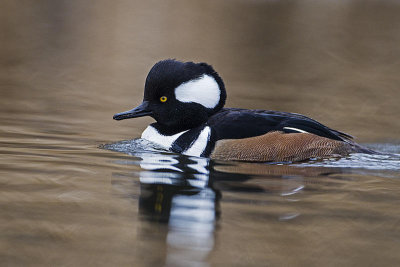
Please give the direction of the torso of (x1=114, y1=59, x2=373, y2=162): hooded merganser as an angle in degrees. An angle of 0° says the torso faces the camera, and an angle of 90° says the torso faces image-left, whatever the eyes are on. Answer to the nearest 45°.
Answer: approximately 90°
